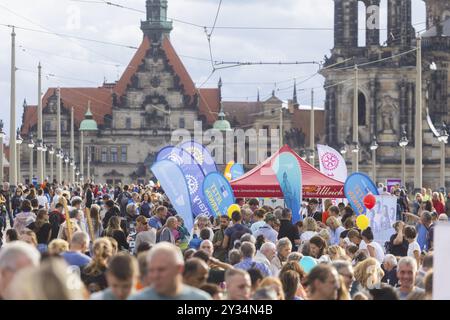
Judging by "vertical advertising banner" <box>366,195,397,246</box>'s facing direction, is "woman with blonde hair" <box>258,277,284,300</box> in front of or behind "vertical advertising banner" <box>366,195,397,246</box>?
in front

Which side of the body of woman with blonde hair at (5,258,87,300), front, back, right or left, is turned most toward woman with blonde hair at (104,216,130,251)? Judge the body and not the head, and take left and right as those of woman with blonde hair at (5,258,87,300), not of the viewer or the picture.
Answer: front

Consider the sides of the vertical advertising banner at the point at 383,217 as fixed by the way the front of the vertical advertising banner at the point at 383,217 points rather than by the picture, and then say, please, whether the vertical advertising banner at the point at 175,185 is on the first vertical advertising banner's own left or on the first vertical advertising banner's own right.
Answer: on the first vertical advertising banner's own right

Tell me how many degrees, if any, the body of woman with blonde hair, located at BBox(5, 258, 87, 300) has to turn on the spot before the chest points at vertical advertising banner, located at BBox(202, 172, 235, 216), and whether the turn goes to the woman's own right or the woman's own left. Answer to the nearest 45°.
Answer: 0° — they already face it

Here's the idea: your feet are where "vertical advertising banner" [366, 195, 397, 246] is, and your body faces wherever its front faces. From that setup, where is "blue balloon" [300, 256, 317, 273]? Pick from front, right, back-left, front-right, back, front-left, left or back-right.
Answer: front

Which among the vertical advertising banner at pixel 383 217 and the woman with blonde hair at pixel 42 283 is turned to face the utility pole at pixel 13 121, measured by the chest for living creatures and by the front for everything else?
the woman with blonde hair

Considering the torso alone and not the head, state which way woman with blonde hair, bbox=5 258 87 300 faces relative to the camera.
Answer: away from the camera

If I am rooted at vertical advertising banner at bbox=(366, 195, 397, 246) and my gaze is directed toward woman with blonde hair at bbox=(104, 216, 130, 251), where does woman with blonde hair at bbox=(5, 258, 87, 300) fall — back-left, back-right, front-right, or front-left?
front-left

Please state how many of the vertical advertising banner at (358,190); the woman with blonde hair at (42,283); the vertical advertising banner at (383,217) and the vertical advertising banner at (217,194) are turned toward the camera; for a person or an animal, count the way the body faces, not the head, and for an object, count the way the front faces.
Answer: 3

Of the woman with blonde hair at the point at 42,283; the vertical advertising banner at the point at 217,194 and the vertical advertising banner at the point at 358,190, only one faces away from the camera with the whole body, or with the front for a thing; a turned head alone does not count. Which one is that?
the woman with blonde hair

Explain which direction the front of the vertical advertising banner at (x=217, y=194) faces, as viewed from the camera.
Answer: facing the viewer

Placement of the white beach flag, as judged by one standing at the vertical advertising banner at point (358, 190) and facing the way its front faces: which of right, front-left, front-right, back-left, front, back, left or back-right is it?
back

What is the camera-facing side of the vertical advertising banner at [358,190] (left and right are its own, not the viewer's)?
front

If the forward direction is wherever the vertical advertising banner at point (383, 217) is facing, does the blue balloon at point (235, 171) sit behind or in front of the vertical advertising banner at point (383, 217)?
behind

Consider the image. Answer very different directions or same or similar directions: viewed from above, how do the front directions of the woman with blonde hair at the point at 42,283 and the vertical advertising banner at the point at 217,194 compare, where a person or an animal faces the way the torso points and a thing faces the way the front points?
very different directions

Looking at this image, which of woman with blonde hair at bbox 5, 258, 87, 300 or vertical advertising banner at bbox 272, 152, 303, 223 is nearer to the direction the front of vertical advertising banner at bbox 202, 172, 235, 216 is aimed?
the woman with blonde hair

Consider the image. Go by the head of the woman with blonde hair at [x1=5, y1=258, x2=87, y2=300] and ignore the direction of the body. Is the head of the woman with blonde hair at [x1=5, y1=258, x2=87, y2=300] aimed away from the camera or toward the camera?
away from the camera

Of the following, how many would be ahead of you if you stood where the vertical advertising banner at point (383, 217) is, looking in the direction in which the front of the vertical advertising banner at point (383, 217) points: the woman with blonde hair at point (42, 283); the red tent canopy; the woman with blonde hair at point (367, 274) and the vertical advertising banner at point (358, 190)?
2
